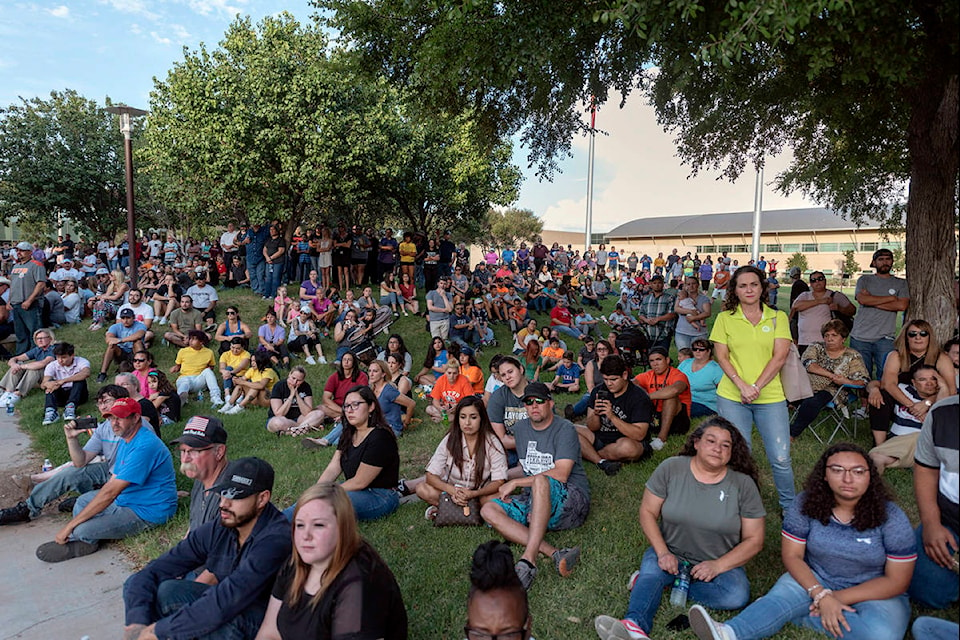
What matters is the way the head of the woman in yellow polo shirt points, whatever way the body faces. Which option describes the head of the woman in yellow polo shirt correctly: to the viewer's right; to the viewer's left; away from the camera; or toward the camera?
toward the camera

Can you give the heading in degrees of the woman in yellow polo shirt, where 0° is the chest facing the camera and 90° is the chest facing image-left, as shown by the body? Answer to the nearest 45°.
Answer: approximately 0°

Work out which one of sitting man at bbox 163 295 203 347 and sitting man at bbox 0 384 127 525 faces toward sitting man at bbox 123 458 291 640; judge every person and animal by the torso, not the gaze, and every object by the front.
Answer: sitting man at bbox 163 295 203 347

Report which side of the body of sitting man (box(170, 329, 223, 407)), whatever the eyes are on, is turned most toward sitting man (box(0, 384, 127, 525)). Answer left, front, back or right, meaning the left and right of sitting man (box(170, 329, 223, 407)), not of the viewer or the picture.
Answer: front

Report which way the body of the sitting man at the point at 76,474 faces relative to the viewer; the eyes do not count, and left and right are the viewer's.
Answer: facing to the left of the viewer

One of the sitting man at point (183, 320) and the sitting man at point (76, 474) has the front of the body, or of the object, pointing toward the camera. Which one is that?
the sitting man at point (183, 320)

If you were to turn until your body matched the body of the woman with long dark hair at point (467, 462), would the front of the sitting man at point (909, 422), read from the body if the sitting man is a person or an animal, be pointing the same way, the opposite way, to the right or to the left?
to the right

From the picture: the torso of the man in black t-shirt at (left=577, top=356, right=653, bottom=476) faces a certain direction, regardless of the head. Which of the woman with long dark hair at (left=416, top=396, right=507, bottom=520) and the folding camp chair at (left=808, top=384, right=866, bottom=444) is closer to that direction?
the woman with long dark hair

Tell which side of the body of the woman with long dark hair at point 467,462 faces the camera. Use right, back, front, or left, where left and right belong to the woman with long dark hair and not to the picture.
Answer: front

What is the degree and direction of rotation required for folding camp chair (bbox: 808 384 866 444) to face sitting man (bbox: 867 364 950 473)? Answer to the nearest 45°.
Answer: approximately 45° to its left

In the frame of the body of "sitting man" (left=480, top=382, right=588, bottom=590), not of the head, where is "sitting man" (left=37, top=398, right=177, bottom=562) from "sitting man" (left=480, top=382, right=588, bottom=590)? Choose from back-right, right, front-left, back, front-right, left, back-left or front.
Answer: front-right

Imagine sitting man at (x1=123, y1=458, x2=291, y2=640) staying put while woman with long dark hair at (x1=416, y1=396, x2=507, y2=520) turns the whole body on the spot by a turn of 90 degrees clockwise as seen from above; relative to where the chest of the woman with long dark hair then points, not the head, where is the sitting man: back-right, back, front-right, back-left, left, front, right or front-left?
front-left

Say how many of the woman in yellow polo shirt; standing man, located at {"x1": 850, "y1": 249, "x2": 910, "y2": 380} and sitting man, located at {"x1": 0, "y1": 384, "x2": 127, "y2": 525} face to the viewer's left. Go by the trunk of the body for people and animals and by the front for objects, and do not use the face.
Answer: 1

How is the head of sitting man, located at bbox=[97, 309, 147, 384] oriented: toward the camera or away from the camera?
toward the camera

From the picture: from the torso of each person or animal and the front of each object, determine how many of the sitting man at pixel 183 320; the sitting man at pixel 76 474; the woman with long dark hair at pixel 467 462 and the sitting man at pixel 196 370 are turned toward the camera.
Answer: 3
